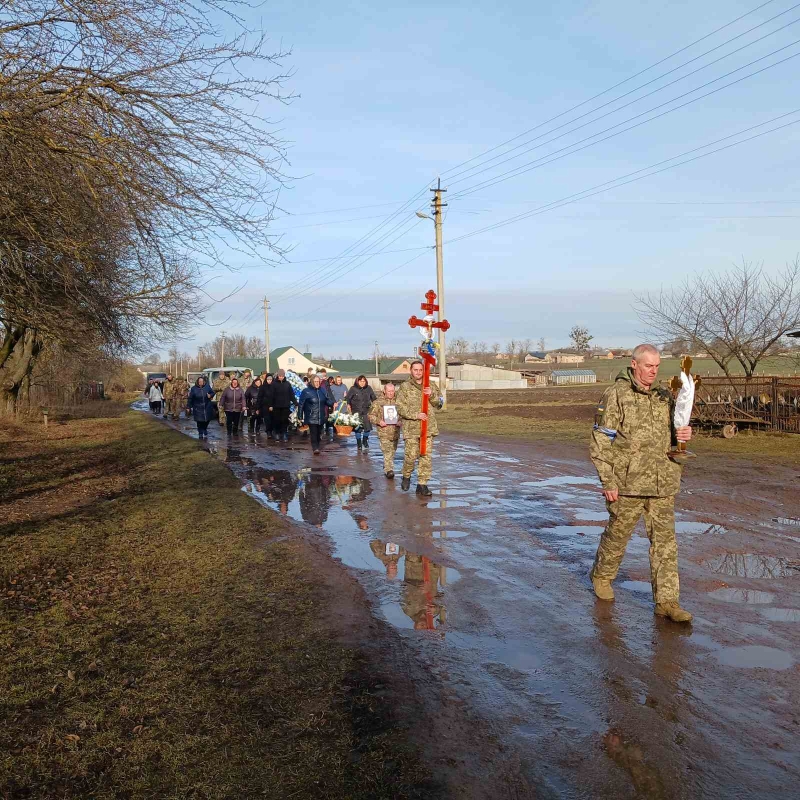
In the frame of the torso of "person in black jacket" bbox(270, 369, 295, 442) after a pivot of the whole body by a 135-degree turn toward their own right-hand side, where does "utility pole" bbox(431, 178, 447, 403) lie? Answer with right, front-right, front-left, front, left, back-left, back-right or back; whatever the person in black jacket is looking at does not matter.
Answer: right

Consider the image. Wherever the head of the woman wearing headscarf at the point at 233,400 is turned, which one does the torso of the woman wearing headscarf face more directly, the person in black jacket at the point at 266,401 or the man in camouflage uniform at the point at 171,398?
the person in black jacket

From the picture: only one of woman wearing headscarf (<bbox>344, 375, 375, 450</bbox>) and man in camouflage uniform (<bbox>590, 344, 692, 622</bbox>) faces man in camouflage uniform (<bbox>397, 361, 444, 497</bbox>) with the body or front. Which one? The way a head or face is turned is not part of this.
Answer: the woman wearing headscarf

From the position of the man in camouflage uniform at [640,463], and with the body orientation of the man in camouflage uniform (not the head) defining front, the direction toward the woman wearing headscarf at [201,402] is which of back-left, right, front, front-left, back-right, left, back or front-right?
back

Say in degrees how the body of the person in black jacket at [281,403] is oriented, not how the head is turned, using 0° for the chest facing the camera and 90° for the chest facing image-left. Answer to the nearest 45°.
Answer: approximately 0°

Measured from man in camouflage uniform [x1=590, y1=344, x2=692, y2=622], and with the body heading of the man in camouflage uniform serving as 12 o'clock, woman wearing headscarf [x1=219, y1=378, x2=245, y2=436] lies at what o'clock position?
The woman wearing headscarf is roughly at 6 o'clock from the man in camouflage uniform.

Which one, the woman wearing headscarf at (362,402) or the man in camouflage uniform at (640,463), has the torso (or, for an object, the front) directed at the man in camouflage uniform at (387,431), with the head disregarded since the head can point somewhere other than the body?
the woman wearing headscarf

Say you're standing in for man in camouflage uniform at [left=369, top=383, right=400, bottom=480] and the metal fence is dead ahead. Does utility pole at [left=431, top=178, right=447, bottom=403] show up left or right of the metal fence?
left

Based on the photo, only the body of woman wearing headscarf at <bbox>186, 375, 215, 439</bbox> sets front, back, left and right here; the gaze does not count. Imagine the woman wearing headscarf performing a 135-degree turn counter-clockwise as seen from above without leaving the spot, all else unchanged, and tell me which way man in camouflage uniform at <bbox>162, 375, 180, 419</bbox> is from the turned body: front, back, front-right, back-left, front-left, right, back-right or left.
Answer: front-left
